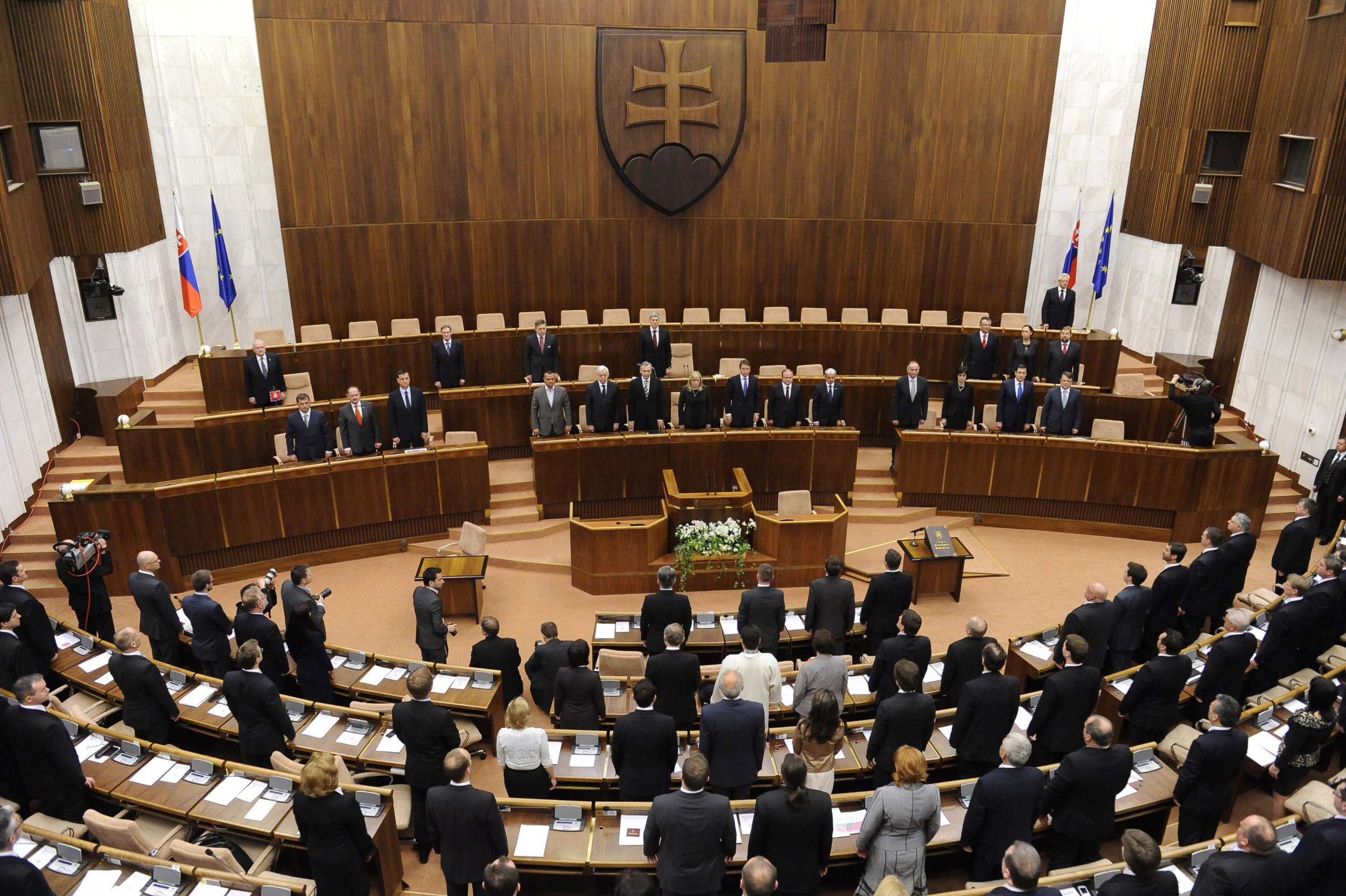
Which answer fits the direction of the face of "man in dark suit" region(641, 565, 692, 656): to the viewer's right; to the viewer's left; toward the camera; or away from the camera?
away from the camera

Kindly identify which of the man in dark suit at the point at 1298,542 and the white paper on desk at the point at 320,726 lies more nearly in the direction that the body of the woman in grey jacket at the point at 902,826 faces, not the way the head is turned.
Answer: the man in dark suit

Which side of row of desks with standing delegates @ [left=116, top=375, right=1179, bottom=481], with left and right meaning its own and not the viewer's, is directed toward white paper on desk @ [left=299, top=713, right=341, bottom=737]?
front

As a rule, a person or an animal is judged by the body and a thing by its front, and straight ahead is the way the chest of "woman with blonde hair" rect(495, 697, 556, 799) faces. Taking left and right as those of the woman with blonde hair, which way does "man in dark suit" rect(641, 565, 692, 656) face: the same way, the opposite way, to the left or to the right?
the same way

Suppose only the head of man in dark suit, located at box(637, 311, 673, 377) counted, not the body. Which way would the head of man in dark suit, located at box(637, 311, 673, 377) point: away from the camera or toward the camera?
toward the camera

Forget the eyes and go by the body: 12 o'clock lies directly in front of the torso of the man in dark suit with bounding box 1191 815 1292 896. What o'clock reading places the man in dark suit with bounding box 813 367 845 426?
the man in dark suit with bounding box 813 367 845 426 is roughly at 12 o'clock from the man in dark suit with bounding box 1191 815 1292 896.

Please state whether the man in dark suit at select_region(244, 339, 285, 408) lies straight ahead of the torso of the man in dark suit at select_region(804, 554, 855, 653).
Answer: no

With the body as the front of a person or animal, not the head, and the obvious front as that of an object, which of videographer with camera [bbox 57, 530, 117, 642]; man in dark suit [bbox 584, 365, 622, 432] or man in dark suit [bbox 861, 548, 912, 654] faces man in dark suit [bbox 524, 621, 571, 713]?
man in dark suit [bbox 584, 365, 622, 432]

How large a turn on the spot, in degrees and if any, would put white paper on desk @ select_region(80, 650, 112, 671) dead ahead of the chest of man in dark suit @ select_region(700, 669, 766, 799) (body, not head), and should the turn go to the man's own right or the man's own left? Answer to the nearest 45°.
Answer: approximately 90° to the man's own left

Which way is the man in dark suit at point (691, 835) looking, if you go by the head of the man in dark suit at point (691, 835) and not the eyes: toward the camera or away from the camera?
away from the camera

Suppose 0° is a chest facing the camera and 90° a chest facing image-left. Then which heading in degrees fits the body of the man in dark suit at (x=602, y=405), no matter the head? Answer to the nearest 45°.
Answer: approximately 0°

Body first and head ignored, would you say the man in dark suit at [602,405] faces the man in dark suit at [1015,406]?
no

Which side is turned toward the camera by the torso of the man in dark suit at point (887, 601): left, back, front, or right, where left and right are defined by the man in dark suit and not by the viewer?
back

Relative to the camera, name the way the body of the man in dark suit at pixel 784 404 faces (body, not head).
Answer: toward the camera

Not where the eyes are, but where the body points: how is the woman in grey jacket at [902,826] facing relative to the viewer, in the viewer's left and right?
facing away from the viewer

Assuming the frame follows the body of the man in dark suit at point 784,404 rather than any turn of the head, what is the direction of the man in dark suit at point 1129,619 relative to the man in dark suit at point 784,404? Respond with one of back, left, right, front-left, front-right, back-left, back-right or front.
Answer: front-left

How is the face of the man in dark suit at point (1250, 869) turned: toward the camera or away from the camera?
away from the camera

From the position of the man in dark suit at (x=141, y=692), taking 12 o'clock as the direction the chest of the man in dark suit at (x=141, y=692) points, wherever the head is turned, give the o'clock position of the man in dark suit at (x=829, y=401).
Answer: the man in dark suit at (x=829, y=401) is roughly at 1 o'clock from the man in dark suit at (x=141, y=692).

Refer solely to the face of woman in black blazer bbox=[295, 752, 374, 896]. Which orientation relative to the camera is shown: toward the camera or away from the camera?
away from the camera

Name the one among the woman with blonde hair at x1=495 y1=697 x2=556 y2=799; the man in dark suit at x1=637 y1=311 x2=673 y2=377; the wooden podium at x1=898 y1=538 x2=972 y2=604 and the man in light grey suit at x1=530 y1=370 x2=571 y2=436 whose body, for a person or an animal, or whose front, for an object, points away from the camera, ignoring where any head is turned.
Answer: the woman with blonde hair

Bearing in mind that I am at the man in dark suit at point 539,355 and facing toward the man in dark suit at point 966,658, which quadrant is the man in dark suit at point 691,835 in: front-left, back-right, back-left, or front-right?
front-right

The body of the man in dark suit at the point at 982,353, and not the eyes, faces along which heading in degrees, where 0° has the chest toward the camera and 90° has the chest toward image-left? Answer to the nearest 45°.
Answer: approximately 0°

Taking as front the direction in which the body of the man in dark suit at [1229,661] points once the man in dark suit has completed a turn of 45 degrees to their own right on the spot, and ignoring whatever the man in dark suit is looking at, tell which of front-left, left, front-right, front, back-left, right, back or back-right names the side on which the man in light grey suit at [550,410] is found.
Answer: left

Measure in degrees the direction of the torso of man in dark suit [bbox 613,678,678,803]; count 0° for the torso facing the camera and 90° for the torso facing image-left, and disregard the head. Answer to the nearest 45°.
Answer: approximately 180°

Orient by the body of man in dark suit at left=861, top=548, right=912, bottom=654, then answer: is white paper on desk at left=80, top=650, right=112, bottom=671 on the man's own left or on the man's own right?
on the man's own left
